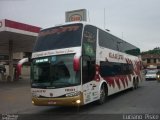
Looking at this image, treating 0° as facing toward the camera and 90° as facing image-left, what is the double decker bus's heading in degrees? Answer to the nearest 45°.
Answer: approximately 45°

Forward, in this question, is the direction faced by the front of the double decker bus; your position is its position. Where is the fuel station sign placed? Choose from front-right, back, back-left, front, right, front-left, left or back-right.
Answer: back-right
